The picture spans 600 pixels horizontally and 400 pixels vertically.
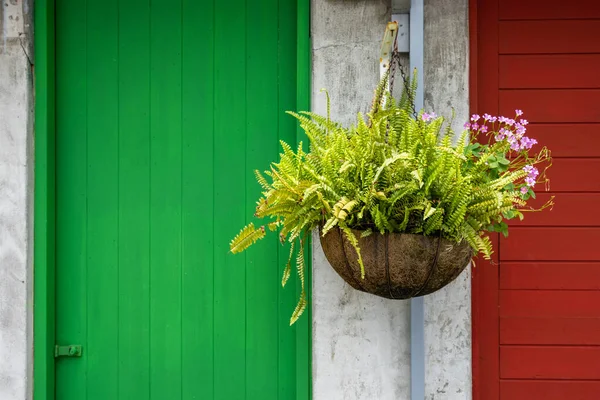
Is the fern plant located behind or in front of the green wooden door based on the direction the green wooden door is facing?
in front

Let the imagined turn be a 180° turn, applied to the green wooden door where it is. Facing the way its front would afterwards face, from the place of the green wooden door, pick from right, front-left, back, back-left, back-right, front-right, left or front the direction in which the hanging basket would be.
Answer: back-right

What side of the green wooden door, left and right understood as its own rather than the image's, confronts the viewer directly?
front
